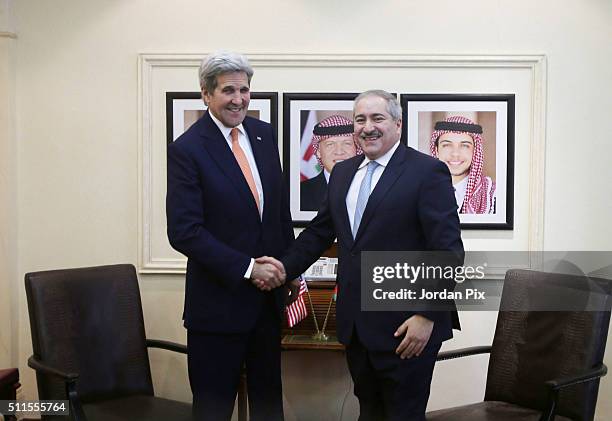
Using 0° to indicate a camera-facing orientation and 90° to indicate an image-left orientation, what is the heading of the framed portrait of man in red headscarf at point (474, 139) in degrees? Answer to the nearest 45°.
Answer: approximately 0°

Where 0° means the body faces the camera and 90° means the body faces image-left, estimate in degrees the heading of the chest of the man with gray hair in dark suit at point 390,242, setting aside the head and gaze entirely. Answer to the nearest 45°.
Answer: approximately 45°

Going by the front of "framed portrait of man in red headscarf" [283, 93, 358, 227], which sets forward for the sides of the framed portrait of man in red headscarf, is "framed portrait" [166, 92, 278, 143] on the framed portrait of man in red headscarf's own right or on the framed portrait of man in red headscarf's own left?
on the framed portrait of man in red headscarf's own right

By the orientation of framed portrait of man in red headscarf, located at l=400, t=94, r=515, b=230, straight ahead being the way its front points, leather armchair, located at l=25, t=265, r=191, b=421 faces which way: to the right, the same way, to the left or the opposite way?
to the left

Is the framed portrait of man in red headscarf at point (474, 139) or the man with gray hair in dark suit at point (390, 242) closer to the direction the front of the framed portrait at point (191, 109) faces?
the man with gray hair in dark suit

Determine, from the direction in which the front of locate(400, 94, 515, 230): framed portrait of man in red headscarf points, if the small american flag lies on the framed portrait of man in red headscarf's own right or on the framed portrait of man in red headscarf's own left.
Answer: on the framed portrait of man in red headscarf's own right

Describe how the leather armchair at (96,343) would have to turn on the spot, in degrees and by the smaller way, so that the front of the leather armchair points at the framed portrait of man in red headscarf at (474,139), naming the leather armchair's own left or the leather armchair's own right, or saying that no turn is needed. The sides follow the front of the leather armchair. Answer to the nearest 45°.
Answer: approximately 45° to the leather armchair's own left

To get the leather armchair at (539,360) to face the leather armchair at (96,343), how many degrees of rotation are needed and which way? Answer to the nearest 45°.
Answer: approximately 45° to its right

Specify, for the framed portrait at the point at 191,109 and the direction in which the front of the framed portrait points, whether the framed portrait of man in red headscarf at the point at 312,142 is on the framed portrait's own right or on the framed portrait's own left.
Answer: on the framed portrait's own left

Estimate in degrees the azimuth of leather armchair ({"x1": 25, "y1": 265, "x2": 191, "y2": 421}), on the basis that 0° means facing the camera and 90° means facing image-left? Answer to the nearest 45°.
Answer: approximately 315°

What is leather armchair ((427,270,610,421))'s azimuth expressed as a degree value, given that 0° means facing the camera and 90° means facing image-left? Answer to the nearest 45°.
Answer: approximately 45°
